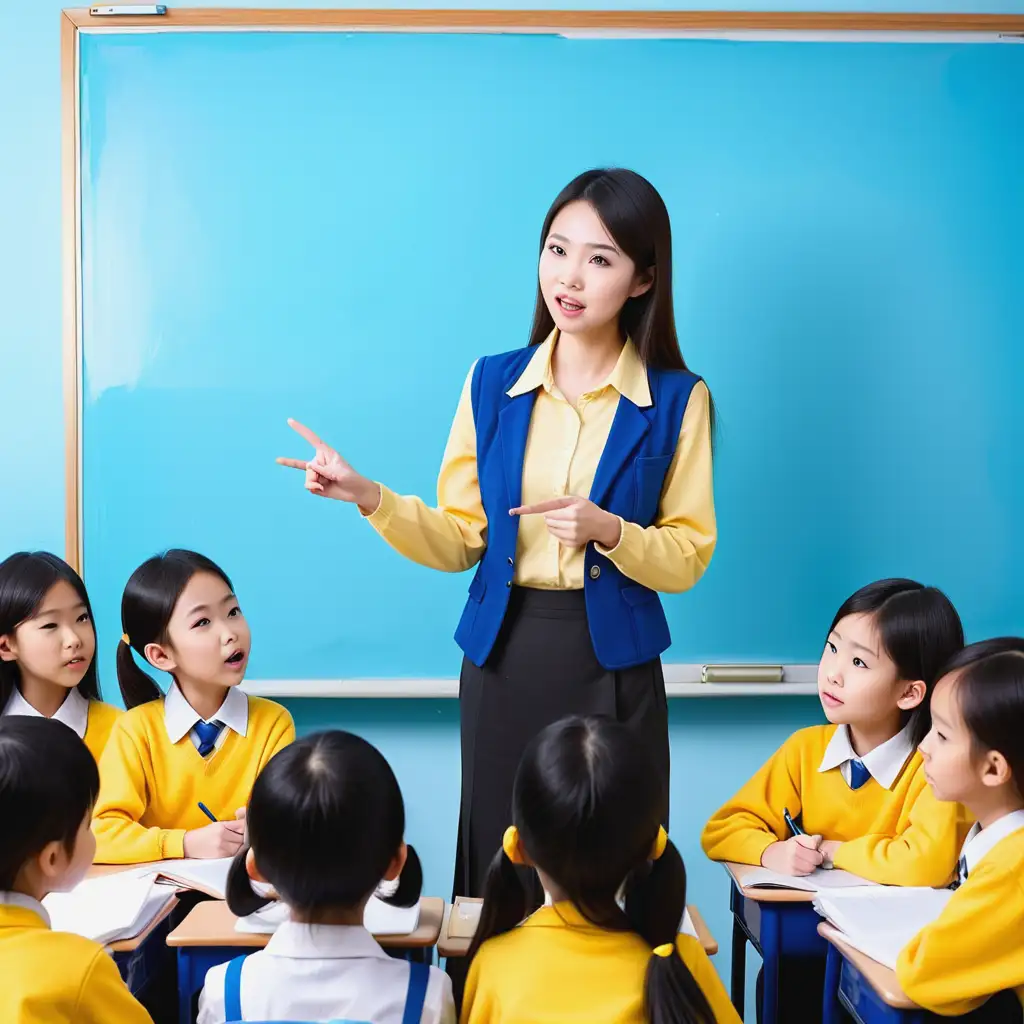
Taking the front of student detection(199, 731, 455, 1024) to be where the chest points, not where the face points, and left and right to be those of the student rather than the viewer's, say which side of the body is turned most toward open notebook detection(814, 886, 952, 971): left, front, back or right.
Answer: right

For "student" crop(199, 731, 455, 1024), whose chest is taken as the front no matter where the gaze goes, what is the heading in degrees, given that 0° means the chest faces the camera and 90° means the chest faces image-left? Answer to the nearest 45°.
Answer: approximately 180°

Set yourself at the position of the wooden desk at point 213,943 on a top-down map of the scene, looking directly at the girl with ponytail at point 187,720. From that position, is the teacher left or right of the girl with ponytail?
right

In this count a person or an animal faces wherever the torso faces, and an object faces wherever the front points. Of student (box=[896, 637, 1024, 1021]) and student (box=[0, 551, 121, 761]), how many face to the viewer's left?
1

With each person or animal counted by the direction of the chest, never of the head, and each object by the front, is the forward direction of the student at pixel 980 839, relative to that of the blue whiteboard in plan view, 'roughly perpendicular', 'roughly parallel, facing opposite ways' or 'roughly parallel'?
roughly perpendicular

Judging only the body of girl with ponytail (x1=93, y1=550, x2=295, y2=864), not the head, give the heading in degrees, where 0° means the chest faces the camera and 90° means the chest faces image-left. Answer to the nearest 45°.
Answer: approximately 315°

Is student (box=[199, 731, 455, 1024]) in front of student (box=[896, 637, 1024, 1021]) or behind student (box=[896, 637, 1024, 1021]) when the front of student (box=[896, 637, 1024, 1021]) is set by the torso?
in front

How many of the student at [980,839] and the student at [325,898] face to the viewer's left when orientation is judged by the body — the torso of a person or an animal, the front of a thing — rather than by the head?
1

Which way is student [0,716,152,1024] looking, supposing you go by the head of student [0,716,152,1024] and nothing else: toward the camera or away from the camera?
away from the camera

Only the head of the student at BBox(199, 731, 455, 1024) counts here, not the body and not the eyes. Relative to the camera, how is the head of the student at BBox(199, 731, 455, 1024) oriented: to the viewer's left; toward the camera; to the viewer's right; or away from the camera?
away from the camera

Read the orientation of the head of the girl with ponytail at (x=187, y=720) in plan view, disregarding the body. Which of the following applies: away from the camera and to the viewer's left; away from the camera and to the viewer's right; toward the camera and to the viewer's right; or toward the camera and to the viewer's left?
toward the camera and to the viewer's right
